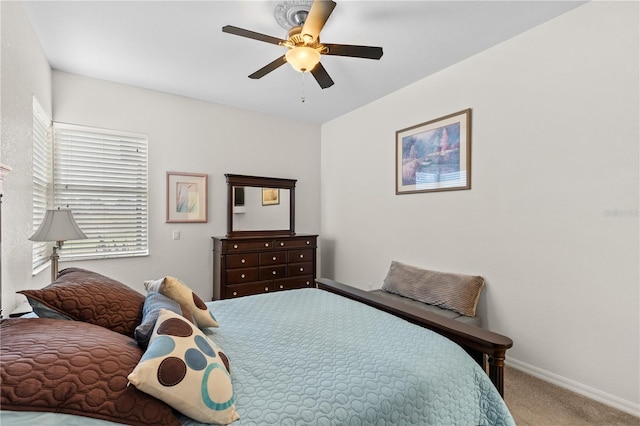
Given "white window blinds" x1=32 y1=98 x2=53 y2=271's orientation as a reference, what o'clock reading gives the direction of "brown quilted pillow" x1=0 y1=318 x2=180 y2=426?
The brown quilted pillow is roughly at 3 o'clock from the white window blinds.

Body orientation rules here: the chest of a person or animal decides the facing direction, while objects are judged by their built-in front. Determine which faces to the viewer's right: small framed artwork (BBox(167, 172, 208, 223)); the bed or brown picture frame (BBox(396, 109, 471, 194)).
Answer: the bed

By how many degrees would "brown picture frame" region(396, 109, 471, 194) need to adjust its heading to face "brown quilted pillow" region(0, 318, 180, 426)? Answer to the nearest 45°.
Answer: approximately 45° to its left

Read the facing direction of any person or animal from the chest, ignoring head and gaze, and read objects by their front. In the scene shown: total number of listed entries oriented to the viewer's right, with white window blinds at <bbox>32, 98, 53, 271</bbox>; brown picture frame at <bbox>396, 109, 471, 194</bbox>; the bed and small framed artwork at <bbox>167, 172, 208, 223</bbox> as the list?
2

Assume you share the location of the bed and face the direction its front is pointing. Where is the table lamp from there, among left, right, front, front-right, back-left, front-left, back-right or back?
back-left

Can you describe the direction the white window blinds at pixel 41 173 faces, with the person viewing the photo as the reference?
facing to the right of the viewer

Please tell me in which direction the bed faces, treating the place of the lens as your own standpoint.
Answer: facing to the right of the viewer

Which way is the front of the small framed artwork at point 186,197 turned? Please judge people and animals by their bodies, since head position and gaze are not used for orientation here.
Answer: toward the camera

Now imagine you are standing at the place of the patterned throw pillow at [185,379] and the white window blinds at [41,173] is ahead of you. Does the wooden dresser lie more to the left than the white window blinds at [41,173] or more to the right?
right

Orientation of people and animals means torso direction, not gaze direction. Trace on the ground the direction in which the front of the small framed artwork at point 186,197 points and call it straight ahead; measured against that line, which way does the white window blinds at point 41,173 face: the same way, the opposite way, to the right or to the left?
to the left

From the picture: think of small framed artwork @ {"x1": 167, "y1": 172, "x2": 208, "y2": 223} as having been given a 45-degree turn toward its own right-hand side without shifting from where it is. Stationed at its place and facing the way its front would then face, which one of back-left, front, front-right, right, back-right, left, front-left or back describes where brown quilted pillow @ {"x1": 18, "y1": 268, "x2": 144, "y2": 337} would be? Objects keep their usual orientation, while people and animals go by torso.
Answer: front-left

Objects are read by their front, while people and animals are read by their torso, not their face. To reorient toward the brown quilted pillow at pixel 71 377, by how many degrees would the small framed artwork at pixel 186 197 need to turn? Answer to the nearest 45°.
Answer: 0° — it already faces it

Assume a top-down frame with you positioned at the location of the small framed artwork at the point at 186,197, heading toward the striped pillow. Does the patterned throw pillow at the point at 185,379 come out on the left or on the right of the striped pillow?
right

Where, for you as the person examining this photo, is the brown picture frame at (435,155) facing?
facing the viewer and to the left of the viewer

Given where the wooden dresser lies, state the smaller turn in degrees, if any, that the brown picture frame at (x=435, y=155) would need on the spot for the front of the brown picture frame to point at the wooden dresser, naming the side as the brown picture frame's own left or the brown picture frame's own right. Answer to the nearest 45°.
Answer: approximately 45° to the brown picture frame's own right

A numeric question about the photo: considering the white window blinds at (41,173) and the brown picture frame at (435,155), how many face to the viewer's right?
1

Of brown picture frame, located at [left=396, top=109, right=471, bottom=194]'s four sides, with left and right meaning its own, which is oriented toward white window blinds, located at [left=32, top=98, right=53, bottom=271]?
front

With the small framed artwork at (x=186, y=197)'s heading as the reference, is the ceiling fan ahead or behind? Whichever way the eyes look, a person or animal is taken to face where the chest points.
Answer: ahead

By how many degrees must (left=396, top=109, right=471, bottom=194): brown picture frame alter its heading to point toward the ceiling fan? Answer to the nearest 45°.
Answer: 0° — it already faces it

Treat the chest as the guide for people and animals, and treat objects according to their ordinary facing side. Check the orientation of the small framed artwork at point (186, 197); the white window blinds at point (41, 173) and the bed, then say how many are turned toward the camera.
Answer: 1
